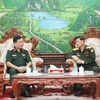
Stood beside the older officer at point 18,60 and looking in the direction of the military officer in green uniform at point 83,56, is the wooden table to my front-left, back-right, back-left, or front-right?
front-right

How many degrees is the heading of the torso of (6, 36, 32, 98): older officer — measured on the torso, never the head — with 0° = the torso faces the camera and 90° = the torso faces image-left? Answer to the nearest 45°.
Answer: approximately 0°

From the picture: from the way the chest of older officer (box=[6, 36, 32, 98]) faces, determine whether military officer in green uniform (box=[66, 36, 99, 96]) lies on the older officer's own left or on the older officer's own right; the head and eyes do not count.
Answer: on the older officer's own left

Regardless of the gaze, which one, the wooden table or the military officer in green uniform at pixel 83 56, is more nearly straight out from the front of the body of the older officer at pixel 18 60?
the wooden table
